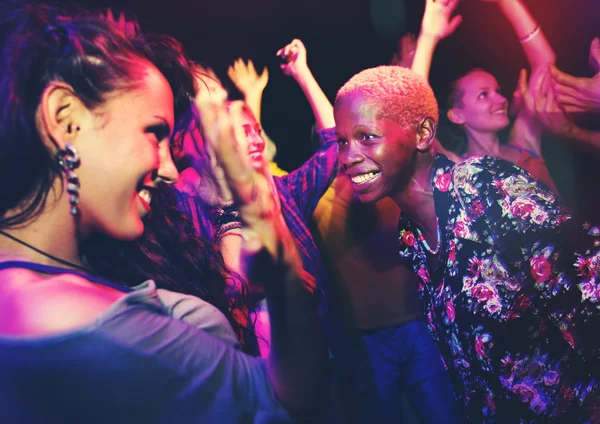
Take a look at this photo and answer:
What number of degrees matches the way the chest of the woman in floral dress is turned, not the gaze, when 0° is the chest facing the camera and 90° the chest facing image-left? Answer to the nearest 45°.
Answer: approximately 45°
